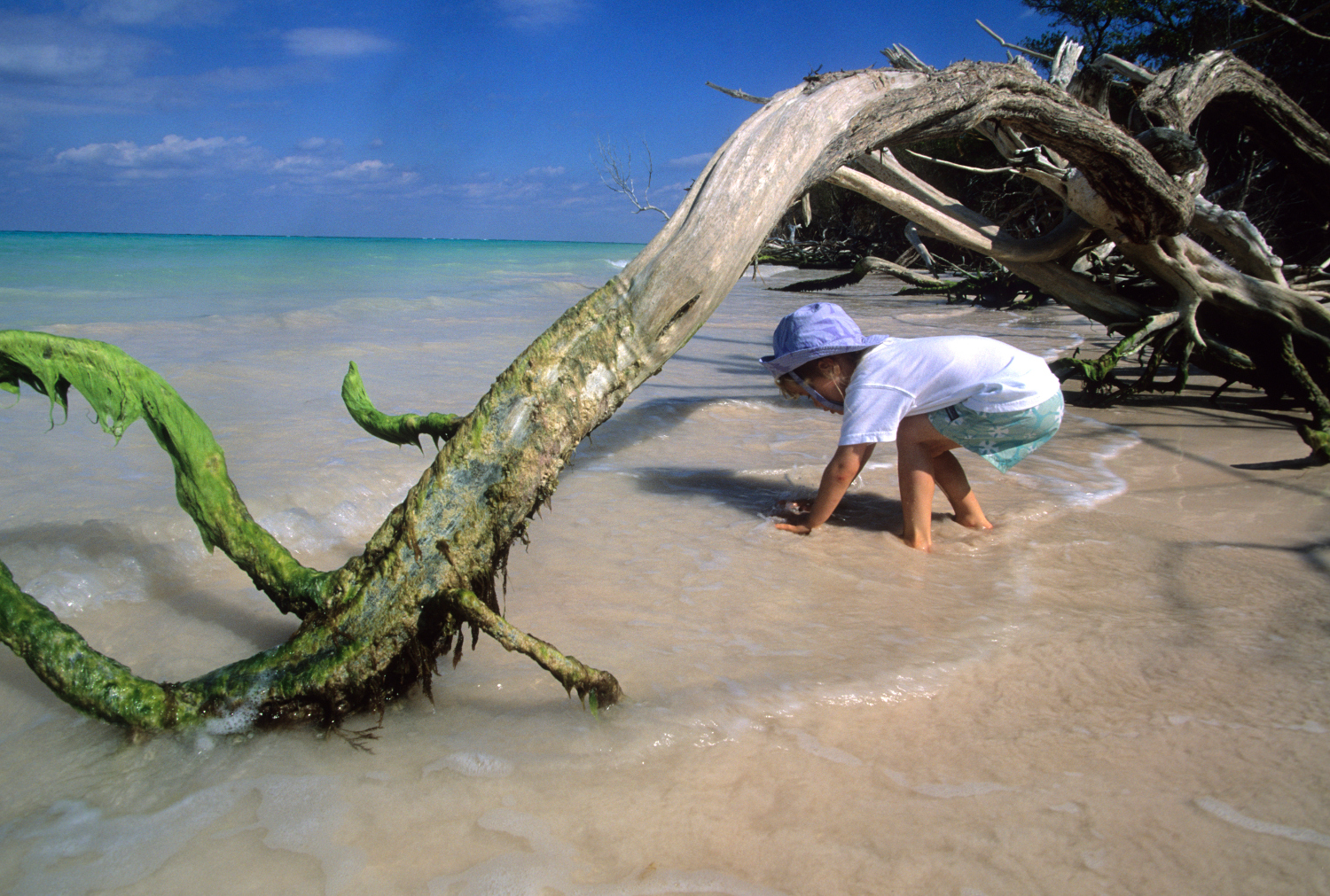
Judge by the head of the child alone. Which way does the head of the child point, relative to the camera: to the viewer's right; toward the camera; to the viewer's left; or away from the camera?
to the viewer's left

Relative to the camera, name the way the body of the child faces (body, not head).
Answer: to the viewer's left
